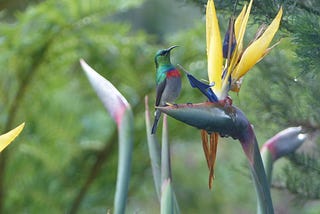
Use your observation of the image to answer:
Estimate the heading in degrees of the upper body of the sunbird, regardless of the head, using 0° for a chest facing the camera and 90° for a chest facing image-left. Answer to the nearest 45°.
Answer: approximately 270°
